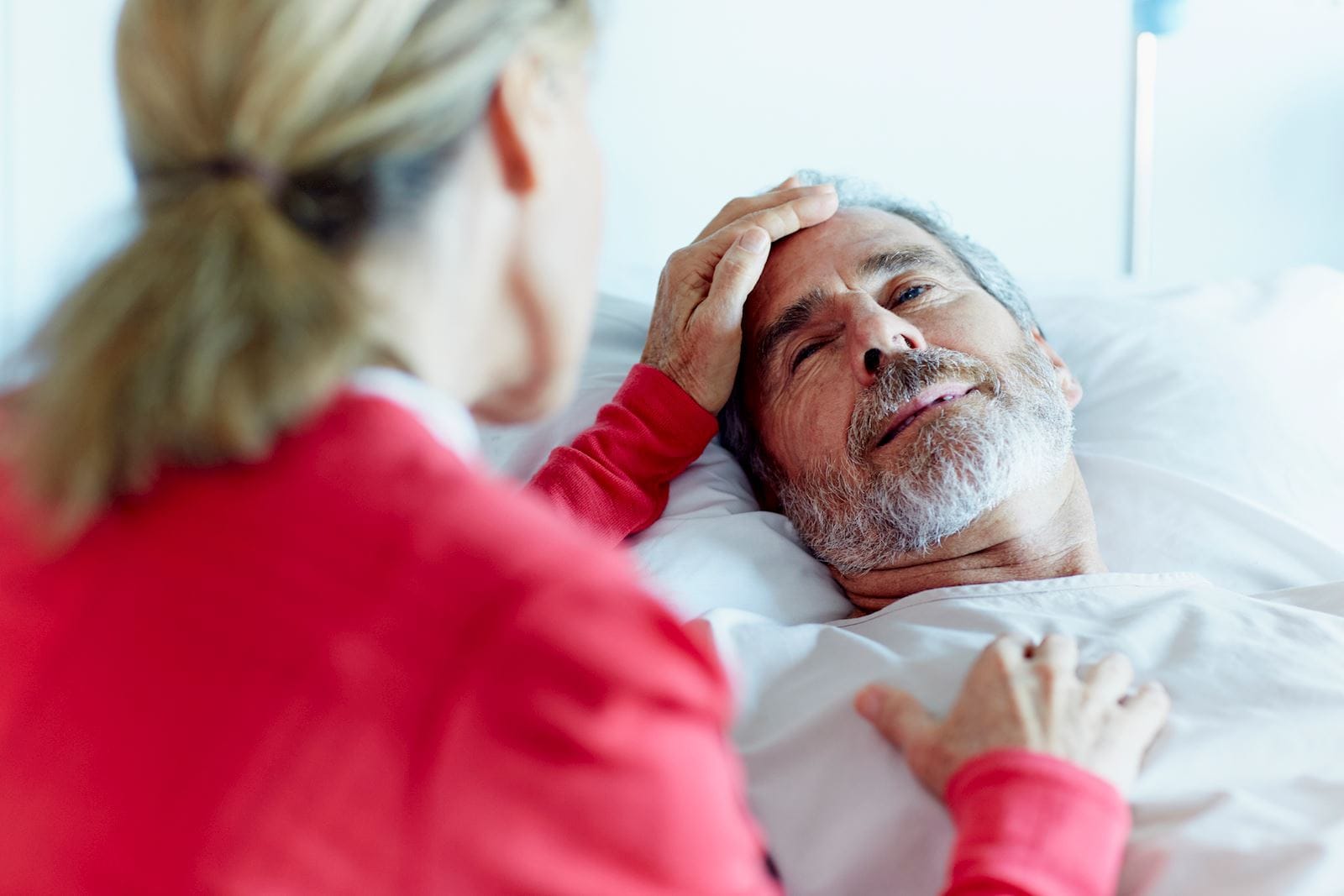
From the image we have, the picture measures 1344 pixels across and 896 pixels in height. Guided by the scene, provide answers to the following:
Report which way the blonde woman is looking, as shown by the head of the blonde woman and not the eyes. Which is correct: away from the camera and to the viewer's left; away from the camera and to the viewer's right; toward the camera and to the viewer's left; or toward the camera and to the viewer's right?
away from the camera and to the viewer's right

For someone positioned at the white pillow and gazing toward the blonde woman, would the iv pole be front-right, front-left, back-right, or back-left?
back-right

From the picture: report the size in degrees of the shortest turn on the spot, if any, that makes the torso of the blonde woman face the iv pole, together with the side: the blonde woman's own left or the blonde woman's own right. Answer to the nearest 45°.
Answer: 0° — they already face it

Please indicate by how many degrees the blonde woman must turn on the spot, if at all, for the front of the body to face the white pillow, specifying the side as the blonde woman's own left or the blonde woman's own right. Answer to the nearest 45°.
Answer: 0° — they already face it

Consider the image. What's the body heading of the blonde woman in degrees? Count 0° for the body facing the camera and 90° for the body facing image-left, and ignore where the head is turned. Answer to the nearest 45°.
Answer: approximately 225°

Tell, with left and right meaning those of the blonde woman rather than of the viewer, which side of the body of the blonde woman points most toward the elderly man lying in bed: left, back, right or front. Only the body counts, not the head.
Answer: front
